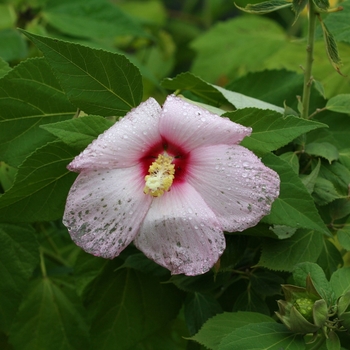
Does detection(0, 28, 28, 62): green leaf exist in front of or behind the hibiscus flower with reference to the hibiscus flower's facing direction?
behind

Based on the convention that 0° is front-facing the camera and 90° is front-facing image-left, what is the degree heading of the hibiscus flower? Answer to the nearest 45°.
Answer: approximately 0°

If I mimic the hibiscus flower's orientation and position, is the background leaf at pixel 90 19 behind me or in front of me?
behind
